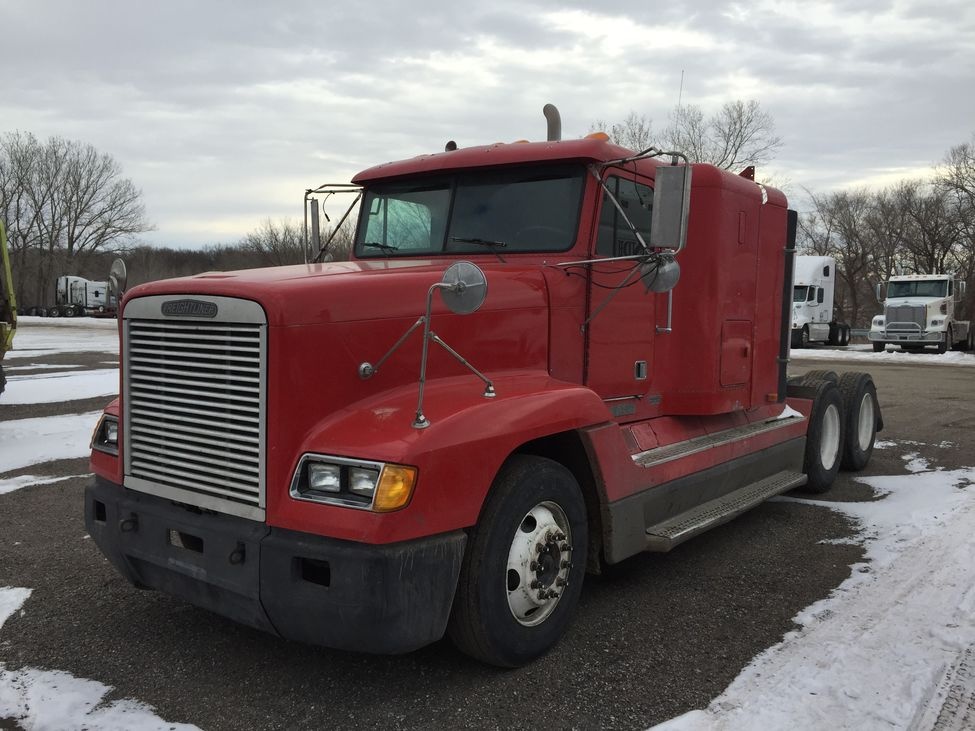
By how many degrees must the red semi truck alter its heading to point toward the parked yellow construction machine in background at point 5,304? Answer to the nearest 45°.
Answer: approximately 90° to its right

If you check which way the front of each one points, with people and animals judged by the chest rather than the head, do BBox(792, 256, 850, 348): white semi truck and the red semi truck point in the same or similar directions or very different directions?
same or similar directions

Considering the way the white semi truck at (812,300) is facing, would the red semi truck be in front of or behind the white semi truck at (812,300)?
in front

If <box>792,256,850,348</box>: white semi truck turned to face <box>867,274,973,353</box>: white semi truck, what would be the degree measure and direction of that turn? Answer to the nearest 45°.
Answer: approximately 135° to its left

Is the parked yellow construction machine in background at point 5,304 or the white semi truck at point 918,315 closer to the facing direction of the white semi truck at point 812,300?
the parked yellow construction machine in background

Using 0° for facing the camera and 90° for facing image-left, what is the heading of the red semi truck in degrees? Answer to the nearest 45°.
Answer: approximately 45°

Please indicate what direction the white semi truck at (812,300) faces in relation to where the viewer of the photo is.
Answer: facing the viewer and to the left of the viewer

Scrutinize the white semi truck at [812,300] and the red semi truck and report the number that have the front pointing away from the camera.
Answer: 0
